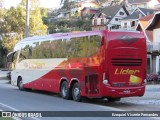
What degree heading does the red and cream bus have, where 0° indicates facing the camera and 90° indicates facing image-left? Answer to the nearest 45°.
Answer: approximately 135°
